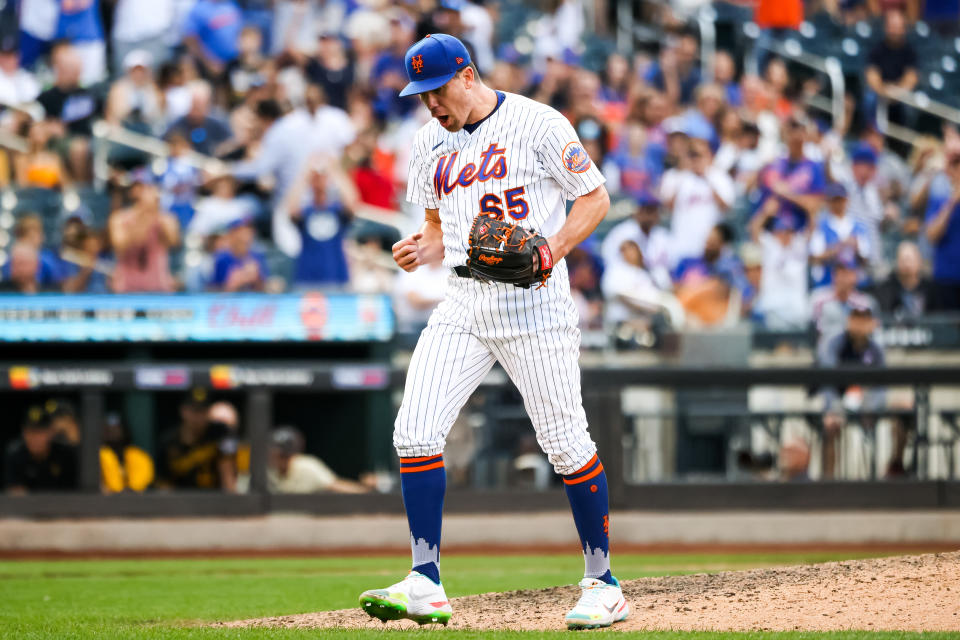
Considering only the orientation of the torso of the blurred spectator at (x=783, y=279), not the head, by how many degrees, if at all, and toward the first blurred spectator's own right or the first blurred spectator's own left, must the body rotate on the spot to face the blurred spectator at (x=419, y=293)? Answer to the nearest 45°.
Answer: approximately 45° to the first blurred spectator's own right

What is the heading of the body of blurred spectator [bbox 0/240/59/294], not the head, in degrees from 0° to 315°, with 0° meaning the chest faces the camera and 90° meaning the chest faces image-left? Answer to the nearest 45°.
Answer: approximately 0°

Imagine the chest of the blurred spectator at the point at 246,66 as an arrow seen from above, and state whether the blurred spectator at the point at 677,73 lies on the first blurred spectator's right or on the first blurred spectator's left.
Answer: on the first blurred spectator's left

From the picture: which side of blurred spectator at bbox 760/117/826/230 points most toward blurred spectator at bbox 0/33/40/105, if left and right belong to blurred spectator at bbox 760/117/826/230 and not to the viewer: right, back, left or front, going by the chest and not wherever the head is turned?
right

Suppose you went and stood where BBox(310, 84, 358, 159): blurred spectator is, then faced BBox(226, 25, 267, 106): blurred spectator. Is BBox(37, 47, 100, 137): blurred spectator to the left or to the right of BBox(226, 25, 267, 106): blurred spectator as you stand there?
left

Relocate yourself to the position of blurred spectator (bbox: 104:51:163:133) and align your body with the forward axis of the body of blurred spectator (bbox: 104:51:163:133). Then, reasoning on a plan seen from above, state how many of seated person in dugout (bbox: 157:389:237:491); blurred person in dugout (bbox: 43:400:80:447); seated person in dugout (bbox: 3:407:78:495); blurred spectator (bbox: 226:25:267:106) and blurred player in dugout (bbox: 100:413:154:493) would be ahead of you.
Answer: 4

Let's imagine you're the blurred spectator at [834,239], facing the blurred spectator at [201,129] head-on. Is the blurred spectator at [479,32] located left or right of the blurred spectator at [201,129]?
right
